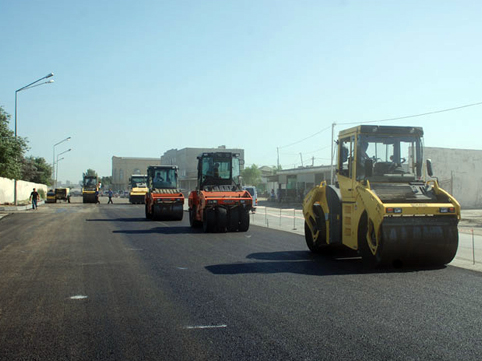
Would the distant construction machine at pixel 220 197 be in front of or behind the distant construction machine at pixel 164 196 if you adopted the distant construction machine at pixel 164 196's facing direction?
in front

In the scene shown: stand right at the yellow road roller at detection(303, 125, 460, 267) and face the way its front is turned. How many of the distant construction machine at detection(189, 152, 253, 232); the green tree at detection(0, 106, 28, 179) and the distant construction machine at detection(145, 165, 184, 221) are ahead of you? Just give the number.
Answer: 0

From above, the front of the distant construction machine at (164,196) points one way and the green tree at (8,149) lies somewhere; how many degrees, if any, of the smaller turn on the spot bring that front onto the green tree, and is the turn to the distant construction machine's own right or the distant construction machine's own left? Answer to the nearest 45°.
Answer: approximately 135° to the distant construction machine's own right

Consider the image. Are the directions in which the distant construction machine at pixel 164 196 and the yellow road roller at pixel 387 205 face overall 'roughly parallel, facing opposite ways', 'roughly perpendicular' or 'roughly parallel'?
roughly parallel

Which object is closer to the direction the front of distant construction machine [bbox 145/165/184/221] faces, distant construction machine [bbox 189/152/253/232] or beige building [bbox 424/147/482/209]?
the distant construction machine

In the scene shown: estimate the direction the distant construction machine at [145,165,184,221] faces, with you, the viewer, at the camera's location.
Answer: facing the viewer

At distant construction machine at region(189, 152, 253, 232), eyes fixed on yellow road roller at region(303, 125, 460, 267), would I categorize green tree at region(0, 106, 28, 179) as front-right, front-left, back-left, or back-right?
back-right

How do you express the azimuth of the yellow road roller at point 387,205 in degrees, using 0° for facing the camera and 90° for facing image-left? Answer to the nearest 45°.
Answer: approximately 315°

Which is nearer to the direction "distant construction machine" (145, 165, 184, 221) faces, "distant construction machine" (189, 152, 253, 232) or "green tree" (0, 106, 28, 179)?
the distant construction machine

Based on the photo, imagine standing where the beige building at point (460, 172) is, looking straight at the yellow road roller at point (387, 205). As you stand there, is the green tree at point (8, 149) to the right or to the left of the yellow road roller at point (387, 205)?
right

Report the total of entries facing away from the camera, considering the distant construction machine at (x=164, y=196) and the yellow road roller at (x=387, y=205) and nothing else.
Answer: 0
